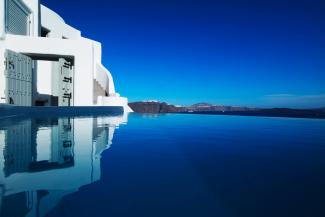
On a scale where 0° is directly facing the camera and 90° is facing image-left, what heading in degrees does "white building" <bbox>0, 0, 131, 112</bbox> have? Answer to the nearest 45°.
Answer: approximately 0°
